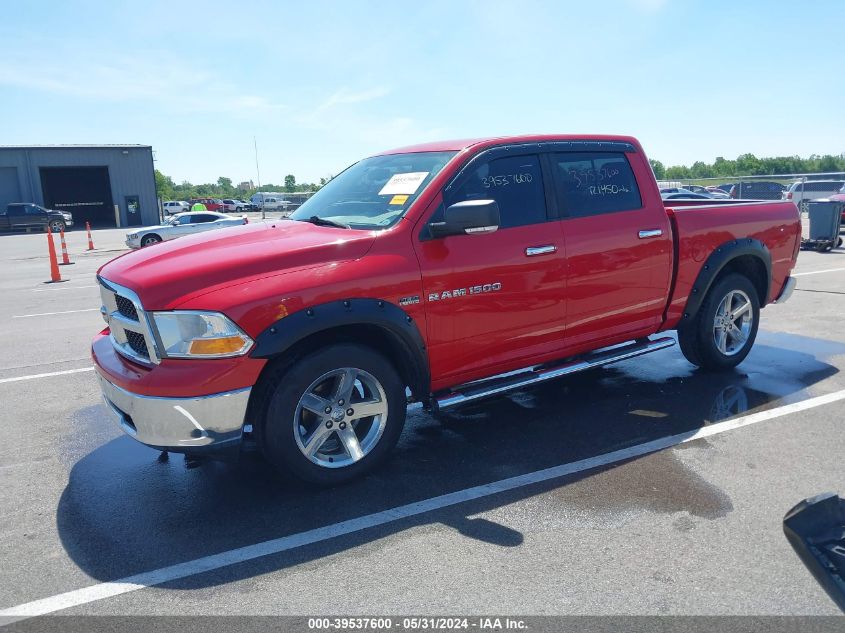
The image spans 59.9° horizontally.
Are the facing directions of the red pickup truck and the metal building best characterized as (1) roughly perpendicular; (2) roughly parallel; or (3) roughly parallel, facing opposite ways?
roughly perpendicular

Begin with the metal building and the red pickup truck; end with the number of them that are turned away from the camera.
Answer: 0

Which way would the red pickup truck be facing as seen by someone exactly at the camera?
facing the viewer and to the left of the viewer

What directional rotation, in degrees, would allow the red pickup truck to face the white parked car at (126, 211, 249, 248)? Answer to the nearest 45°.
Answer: approximately 90° to its right

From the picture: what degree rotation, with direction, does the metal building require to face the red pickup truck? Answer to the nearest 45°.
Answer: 0° — it already faces it

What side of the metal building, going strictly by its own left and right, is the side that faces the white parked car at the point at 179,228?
front

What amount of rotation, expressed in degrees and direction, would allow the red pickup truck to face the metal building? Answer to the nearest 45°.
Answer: approximately 90° to its right

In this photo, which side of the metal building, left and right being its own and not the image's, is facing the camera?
front
